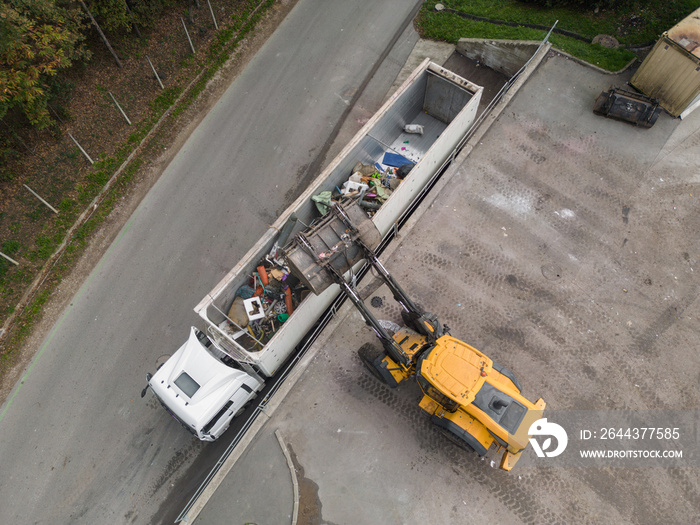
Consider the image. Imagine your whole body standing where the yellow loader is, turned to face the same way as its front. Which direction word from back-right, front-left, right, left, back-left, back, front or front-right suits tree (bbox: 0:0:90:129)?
front-left

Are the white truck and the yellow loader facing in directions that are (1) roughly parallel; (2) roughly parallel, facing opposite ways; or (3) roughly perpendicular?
roughly perpendicular

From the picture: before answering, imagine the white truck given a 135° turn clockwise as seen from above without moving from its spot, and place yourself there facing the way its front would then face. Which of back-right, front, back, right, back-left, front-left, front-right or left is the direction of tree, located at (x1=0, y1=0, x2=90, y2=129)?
left

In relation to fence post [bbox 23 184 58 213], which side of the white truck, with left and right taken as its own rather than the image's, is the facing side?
right

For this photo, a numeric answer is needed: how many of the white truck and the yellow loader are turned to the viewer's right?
0

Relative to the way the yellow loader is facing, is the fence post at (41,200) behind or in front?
in front

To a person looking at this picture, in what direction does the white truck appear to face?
facing the viewer and to the left of the viewer

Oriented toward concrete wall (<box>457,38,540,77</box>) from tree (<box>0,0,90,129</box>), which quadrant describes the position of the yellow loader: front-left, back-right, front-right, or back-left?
front-right

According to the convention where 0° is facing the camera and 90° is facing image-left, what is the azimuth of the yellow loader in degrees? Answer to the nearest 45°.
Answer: approximately 135°
